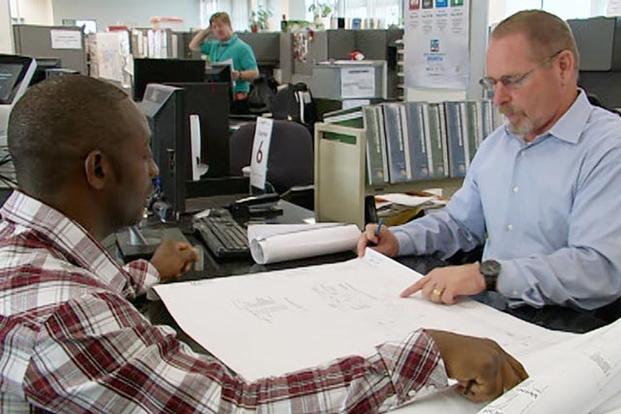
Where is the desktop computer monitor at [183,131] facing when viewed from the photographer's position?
facing away from the viewer and to the right of the viewer

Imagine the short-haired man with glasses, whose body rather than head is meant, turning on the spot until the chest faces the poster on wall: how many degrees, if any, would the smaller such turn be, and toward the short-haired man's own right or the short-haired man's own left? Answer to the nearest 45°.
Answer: approximately 135° to the short-haired man's own right

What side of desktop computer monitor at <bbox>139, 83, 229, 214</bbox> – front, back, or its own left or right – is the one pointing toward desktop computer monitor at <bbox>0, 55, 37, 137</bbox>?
left

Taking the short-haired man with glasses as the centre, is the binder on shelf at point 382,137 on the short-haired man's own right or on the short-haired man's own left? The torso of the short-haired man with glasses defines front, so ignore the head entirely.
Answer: on the short-haired man's own right

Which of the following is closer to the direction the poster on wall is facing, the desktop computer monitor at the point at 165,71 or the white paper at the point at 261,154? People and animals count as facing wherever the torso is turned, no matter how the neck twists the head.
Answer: the white paper

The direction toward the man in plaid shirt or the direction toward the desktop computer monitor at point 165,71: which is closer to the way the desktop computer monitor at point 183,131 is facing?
the desktop computer monitor

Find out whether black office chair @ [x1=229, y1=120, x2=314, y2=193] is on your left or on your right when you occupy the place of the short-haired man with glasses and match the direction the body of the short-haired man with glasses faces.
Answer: on your right

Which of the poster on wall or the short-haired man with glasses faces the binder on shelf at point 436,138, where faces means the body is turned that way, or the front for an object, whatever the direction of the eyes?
the poster on wall
